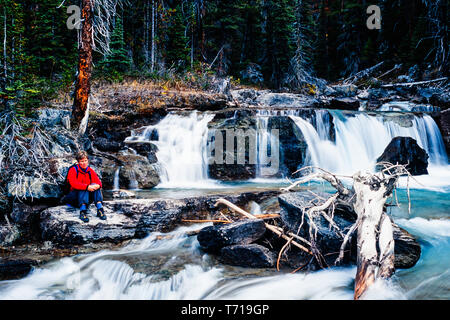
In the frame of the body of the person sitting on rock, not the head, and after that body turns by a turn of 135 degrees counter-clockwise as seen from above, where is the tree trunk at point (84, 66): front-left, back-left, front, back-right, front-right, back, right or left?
front

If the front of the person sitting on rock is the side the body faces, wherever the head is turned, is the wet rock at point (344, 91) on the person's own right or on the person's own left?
on the person's own left

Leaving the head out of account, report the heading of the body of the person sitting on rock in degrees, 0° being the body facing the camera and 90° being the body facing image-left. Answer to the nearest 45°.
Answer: approximately 315°
